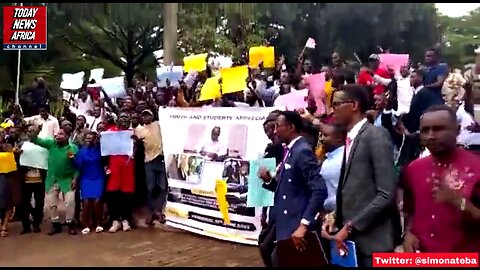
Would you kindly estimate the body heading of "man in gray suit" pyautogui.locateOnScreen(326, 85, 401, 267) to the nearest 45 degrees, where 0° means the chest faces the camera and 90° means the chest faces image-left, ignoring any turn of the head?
approximately 90°

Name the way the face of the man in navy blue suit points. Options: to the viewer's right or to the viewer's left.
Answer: to the viewer's left

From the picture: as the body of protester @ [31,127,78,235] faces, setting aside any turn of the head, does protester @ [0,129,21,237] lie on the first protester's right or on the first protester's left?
on the first protester's right

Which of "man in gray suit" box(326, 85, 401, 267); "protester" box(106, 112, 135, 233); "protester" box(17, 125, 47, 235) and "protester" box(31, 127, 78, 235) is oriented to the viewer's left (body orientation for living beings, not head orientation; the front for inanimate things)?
"man in gray suit" box(326, 85, 401, 267)

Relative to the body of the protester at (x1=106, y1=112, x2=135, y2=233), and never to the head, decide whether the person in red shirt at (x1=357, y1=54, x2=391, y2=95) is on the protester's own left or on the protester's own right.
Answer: on the protester's own left

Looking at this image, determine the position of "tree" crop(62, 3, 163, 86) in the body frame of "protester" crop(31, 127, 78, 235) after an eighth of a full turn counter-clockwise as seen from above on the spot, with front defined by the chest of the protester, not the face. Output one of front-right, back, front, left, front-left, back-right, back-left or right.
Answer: back-left

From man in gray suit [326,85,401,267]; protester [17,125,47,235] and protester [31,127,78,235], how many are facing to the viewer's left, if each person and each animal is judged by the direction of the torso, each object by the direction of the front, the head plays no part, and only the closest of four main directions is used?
1
